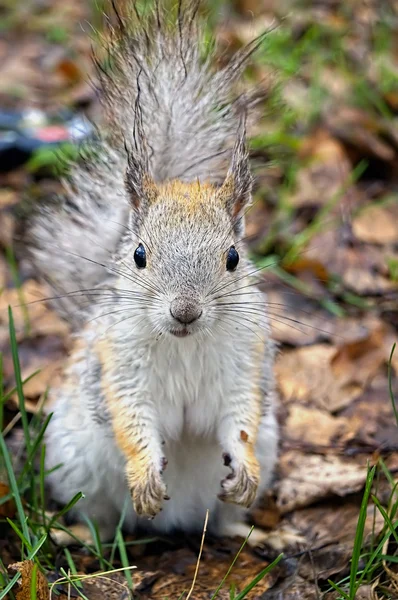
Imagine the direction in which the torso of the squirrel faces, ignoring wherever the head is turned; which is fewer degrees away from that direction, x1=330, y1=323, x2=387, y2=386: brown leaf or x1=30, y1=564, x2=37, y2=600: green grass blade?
the green grass blade

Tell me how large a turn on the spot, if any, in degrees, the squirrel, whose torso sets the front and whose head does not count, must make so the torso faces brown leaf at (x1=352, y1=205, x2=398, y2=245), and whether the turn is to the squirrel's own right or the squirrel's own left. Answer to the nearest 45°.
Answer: approximately 135° to the squirrel's own left

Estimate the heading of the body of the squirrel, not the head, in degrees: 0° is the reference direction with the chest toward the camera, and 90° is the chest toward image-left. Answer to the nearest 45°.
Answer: approximately 0°

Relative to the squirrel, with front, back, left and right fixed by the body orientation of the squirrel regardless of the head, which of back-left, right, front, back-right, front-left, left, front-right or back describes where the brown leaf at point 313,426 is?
back-left

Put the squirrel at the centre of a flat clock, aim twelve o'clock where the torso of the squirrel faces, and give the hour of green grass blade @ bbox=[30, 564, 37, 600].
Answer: The green grass blade is roughly at 1 o'clock from the squirrel.
